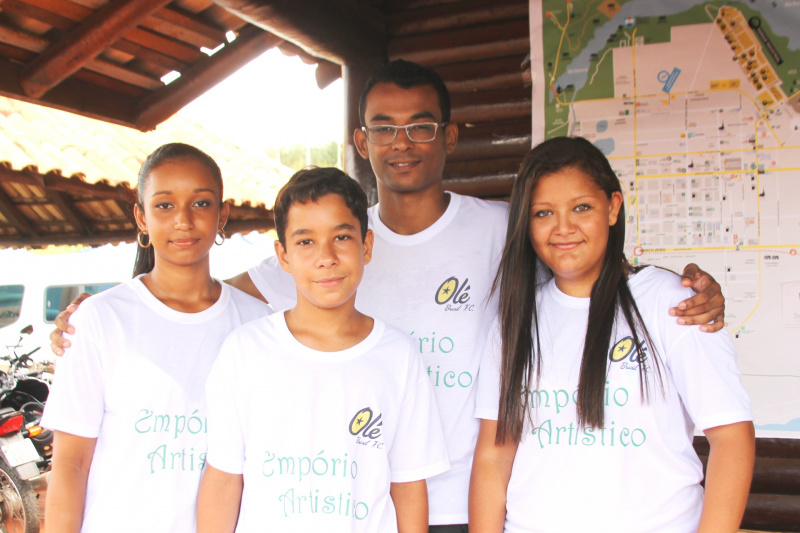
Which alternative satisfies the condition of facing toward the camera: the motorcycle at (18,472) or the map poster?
the map poster

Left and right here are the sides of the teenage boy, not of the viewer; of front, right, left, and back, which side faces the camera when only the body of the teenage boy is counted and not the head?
front

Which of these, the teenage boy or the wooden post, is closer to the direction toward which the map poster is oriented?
the teenage boy

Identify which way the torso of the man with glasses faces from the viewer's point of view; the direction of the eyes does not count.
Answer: toward the camera

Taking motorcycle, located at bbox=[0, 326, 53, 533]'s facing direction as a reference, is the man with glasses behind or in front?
behind

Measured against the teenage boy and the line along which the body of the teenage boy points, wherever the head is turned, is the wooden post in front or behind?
behind

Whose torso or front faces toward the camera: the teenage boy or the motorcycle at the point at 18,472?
the teenage boy

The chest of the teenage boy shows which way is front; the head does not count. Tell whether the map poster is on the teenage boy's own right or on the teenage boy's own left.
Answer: on the teenage boy's own left

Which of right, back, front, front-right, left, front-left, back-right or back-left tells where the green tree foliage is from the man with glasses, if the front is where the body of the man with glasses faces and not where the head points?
back

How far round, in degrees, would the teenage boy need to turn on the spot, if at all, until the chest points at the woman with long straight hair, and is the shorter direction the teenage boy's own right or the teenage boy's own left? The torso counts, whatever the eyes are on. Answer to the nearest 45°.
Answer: approximately 90° to the teenage boy's own left

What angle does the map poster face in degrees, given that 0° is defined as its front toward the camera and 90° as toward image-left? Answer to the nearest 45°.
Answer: approximately 0°

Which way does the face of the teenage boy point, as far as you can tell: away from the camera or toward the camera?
toward the camera
